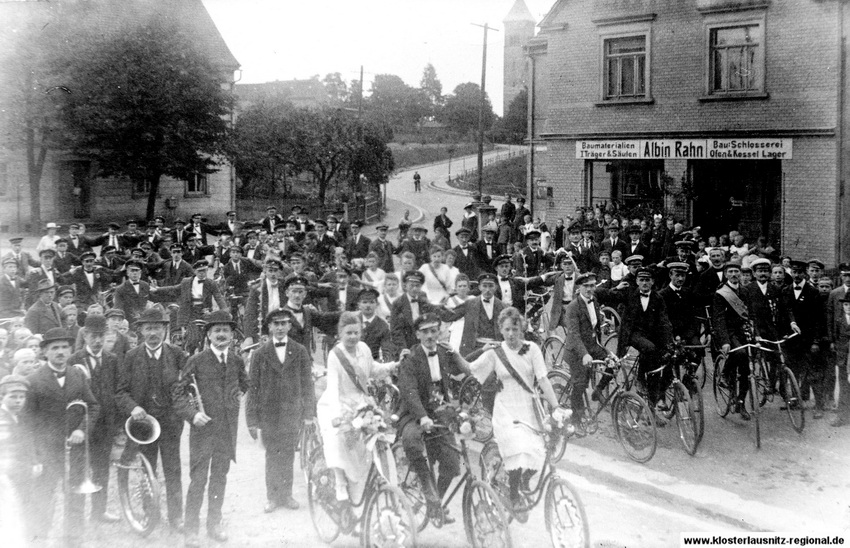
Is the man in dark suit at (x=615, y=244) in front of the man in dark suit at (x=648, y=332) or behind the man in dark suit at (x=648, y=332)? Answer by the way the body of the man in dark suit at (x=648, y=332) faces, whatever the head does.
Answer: behind

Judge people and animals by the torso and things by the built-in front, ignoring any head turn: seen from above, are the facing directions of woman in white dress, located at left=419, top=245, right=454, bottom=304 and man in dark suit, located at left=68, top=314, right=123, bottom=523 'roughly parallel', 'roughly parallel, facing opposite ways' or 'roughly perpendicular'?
roughly parallel

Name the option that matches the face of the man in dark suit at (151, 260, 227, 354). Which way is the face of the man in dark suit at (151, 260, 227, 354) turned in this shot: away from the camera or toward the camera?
toward the camera

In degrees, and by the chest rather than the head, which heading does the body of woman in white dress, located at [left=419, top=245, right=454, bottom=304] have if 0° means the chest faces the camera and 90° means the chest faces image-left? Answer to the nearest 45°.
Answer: approximately 0°

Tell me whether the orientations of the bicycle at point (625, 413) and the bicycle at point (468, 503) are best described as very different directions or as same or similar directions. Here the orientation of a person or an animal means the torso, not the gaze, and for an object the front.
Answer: same or similar directions

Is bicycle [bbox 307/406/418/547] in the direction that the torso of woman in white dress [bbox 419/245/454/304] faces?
yes

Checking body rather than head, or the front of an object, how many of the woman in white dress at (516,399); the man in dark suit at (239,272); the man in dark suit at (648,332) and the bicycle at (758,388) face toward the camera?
4

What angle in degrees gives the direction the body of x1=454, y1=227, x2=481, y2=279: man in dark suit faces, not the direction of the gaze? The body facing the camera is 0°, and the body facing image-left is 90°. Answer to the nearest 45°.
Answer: approximately 0°

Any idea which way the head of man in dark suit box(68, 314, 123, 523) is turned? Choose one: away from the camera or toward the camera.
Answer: toward the camera

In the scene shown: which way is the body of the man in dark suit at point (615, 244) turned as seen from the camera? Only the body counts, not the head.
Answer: toward the camera

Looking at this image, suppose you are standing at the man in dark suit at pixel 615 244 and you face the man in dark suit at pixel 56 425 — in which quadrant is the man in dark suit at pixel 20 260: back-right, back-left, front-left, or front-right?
front-right

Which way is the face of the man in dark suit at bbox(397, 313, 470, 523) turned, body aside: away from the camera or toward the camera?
toward the camera

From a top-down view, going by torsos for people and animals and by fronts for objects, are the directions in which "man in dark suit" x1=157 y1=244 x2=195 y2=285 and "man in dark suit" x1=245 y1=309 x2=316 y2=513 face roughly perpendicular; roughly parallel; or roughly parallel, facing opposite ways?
roughly parallel

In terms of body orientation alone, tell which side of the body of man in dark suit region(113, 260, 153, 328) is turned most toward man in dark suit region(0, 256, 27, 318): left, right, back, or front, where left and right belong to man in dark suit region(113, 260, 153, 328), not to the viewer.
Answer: right

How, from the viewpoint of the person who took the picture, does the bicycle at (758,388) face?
facing the viewer
